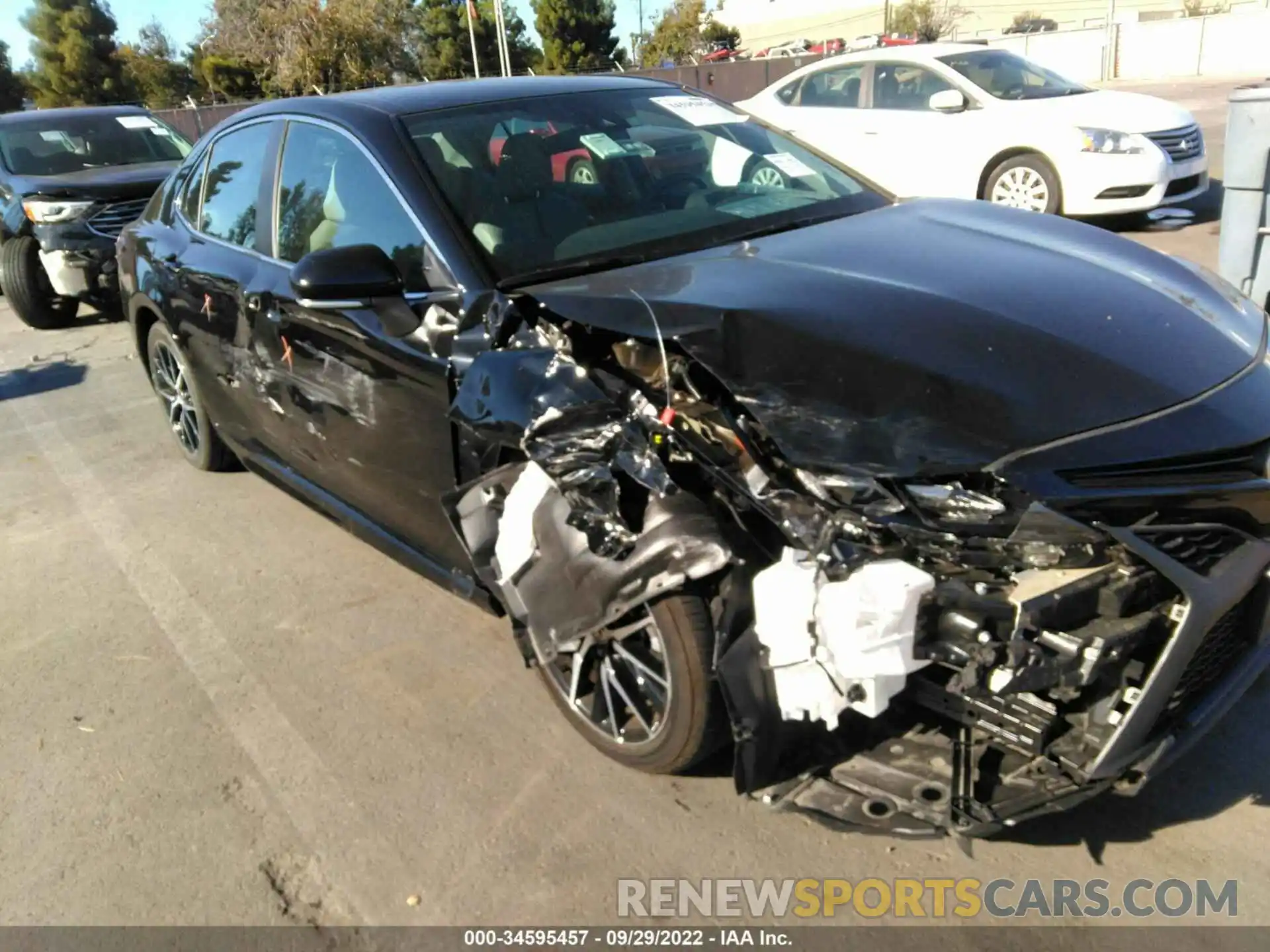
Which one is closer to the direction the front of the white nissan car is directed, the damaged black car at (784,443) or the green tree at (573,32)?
the damaged black car

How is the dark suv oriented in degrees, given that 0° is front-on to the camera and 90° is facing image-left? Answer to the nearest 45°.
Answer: approximately 315°

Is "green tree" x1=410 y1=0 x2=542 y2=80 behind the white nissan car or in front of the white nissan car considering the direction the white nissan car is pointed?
behind

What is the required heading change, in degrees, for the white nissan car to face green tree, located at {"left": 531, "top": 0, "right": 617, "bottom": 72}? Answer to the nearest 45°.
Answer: approximately 180°

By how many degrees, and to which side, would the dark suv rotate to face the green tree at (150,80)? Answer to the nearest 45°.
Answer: approximately 135° to its left

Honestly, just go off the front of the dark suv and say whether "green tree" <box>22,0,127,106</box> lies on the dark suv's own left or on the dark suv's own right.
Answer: on the dark suv's own left

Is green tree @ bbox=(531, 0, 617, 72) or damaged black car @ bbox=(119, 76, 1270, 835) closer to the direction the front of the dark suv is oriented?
the damaged black car

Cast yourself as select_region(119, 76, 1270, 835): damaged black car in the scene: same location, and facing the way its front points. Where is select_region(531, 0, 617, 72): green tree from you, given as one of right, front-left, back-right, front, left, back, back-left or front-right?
back-left

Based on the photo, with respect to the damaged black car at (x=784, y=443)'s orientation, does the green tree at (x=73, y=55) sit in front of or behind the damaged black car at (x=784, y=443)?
behind

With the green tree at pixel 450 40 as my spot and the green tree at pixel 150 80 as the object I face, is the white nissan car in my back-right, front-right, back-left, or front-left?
back-left

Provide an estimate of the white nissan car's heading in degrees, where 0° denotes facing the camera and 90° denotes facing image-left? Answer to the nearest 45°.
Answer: approximately 315°

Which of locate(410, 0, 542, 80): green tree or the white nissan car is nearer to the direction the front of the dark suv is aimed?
the white nissan car
